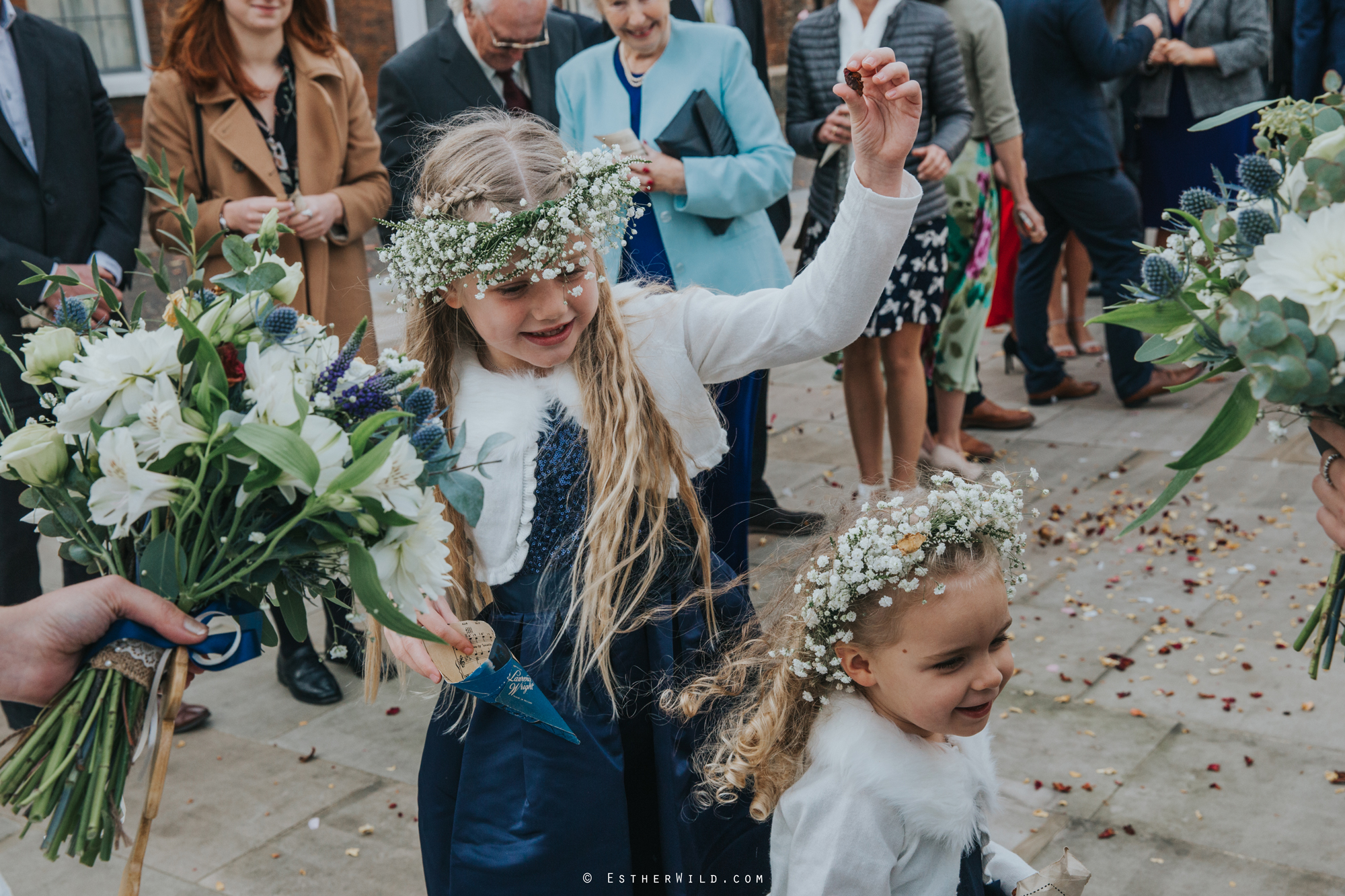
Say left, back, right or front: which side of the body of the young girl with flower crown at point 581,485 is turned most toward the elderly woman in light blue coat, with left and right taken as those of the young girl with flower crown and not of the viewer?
back

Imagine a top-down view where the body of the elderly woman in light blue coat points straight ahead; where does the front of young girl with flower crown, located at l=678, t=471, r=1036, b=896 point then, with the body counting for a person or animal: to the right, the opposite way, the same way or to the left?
to the left

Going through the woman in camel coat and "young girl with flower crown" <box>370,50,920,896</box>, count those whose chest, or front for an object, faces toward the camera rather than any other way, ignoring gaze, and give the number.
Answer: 2

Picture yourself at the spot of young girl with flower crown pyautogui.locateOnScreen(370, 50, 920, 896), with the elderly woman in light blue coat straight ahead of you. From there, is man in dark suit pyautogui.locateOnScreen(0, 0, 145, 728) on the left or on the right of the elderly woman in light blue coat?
left

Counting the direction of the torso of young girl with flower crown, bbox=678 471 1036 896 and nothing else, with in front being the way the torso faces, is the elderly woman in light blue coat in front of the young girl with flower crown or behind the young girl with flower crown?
behind

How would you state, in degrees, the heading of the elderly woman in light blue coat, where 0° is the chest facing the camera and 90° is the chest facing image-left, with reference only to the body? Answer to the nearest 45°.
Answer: approximately 45°

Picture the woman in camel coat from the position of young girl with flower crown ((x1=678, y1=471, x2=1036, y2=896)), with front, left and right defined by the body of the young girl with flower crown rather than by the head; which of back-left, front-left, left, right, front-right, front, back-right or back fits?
back

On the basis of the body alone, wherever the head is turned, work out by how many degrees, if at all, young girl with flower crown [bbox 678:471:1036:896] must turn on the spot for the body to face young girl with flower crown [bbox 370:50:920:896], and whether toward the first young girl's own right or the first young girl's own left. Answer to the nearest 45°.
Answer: approximately 180°

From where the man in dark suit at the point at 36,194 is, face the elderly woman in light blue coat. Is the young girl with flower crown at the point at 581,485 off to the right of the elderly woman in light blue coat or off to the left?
right

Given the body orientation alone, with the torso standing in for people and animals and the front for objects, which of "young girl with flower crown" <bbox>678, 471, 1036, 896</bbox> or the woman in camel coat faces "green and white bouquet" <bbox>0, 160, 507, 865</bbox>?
the woman in camel coat
